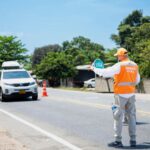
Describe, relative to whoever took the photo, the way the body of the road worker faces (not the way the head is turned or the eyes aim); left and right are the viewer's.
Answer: facing away from the viewer and to the left of the viewer

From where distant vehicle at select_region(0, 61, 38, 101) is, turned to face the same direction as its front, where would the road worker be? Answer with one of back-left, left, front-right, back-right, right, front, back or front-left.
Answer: front

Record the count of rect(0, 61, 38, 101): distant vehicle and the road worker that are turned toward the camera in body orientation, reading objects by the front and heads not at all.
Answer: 1

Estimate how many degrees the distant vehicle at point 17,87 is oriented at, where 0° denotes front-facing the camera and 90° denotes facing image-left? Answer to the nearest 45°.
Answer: approximately 0°

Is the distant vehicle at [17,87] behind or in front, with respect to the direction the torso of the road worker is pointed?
in front
